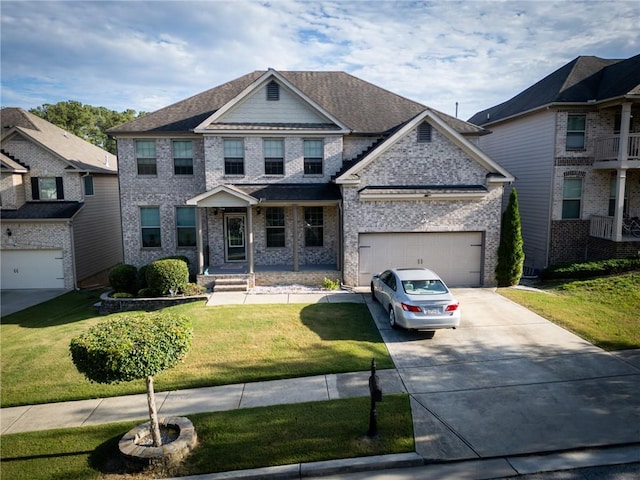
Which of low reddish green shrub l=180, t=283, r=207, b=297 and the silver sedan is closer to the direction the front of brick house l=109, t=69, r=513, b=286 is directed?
the silver sedan

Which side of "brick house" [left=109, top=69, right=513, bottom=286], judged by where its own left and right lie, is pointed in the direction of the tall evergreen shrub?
left

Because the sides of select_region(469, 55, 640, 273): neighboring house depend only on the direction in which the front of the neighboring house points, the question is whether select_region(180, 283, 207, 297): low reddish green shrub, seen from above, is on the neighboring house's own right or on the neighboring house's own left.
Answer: on the neighboring house's own right

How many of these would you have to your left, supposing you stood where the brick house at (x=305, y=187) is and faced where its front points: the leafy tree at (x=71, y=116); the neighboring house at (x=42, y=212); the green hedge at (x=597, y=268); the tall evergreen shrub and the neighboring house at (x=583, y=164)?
3

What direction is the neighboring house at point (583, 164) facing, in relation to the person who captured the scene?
facing the viewer and to the right of the viewer

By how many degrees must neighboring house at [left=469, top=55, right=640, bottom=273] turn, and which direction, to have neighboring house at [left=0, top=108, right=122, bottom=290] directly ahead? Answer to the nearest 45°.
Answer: approximately 90° to its right

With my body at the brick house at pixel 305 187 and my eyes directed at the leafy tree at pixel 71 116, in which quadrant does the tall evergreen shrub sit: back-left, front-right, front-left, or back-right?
back-right

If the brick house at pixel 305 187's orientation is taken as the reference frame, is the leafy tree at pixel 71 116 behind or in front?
behind

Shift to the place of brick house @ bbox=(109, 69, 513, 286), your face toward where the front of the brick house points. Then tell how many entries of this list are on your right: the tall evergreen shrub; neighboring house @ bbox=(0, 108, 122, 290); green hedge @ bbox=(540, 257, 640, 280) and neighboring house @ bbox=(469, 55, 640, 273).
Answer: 1

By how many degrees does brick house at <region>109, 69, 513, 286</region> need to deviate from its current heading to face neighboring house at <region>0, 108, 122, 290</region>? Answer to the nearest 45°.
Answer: approximately 90° to its right

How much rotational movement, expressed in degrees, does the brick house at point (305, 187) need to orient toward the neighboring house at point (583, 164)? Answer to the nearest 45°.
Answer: approximately 90° to its left

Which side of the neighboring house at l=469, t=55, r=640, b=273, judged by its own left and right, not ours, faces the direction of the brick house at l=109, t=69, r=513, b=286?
right

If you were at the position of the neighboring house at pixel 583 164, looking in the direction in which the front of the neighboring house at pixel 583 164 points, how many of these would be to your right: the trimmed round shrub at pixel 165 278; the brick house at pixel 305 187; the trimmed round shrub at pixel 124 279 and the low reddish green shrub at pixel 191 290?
4

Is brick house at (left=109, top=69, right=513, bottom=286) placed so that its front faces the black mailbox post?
yes

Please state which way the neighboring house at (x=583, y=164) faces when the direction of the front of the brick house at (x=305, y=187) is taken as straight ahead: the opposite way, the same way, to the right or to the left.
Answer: the same way

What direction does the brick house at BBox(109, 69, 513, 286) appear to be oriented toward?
toward the camera

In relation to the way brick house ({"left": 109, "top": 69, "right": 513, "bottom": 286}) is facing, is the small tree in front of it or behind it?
in front

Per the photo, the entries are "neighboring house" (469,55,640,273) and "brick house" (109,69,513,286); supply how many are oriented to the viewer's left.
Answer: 0
